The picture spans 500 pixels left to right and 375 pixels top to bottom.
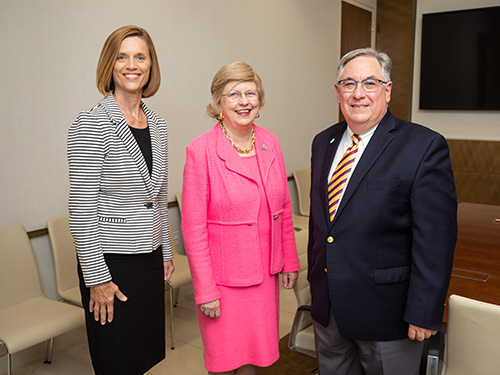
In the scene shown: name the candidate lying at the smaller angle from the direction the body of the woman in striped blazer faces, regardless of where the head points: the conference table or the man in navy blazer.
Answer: the man in navy blazer

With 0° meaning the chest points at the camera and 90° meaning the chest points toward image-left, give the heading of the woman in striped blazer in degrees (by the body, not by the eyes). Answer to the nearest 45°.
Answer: approximately 315°

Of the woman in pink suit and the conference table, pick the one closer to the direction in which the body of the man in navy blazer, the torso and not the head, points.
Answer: the woman in pink suit

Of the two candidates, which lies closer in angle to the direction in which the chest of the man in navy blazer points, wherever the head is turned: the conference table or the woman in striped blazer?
the woman in striped blazer

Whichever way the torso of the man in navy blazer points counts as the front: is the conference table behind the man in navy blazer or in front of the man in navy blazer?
behind
